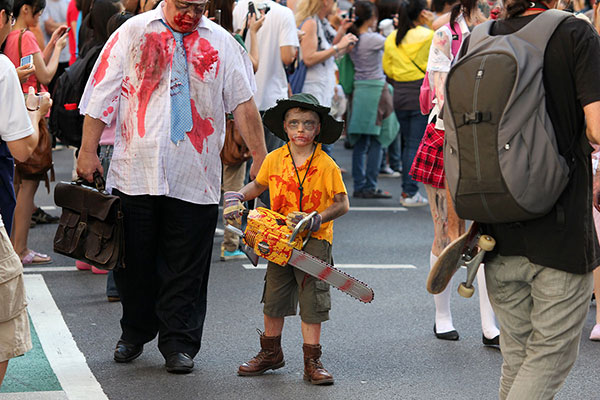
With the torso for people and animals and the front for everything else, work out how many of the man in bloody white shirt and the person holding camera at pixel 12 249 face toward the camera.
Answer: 1

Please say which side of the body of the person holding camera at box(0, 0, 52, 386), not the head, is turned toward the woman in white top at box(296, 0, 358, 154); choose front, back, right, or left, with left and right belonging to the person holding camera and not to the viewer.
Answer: front

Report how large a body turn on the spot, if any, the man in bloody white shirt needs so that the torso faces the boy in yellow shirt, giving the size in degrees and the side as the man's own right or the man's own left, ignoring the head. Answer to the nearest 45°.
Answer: approximately 90° to the man's own left

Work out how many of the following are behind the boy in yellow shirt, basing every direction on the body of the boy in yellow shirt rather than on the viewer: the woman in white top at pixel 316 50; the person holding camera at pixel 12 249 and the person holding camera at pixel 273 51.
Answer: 2

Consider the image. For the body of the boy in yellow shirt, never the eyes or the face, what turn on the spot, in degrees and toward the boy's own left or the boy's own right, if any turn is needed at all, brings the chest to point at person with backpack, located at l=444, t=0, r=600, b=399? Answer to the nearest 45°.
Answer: approximately 45° to the boy's own left

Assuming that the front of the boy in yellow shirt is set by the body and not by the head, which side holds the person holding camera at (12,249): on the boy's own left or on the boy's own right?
on the boy's own right

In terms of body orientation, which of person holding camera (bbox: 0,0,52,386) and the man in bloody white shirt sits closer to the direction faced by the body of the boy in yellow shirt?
the person holding camera

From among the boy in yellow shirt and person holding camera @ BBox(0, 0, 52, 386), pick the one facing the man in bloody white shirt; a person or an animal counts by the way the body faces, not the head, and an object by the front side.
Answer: the person holding camera

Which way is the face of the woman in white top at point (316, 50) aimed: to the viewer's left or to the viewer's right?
to the viewer's right
